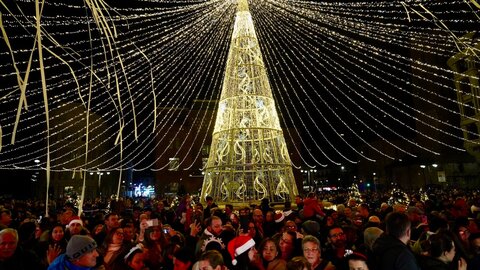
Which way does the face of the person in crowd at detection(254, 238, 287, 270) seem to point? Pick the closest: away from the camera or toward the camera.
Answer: toward the camera

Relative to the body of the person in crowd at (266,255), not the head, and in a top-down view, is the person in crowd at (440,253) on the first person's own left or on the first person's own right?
on the first person's own left

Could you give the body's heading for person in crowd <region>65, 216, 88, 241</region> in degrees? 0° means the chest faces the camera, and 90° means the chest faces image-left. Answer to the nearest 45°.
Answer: approximately 0°

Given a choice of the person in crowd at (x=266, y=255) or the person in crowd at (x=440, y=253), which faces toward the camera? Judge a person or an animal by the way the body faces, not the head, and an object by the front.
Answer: the person in crowd at (x=266, y=255)

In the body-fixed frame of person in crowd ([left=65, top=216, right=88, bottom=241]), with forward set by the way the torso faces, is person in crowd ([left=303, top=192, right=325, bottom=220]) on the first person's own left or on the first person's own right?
on the first person's own left

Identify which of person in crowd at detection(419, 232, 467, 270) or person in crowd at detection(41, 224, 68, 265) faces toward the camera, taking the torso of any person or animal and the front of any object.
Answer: person in crowd at detection(41, 224, 68, 265)

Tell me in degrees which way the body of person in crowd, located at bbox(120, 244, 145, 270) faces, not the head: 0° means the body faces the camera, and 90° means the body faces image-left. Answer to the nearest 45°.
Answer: approximately 315°

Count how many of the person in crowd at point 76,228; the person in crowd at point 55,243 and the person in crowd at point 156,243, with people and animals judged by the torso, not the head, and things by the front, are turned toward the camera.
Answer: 3

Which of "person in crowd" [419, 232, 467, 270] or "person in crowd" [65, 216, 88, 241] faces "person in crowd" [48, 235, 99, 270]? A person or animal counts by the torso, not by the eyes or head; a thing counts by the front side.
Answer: "person in crowd" [65, 216, 88, 241]

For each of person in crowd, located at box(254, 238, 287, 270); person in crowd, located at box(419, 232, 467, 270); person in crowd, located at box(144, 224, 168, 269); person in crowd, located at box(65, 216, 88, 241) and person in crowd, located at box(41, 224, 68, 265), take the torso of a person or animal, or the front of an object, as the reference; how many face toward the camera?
4

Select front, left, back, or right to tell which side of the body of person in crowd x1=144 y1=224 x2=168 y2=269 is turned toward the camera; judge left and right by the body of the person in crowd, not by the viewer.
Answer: front

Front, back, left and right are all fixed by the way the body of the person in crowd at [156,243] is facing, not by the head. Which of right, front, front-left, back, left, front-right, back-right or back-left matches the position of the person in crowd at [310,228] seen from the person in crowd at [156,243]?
left

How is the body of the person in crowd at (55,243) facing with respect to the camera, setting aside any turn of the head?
toward the camera
